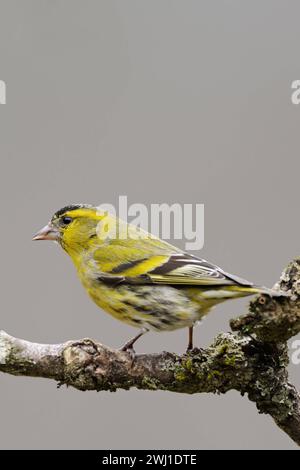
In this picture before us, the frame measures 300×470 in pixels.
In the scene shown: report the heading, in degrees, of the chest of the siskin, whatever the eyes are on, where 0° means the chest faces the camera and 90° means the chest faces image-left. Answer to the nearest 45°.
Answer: approximately 90°
